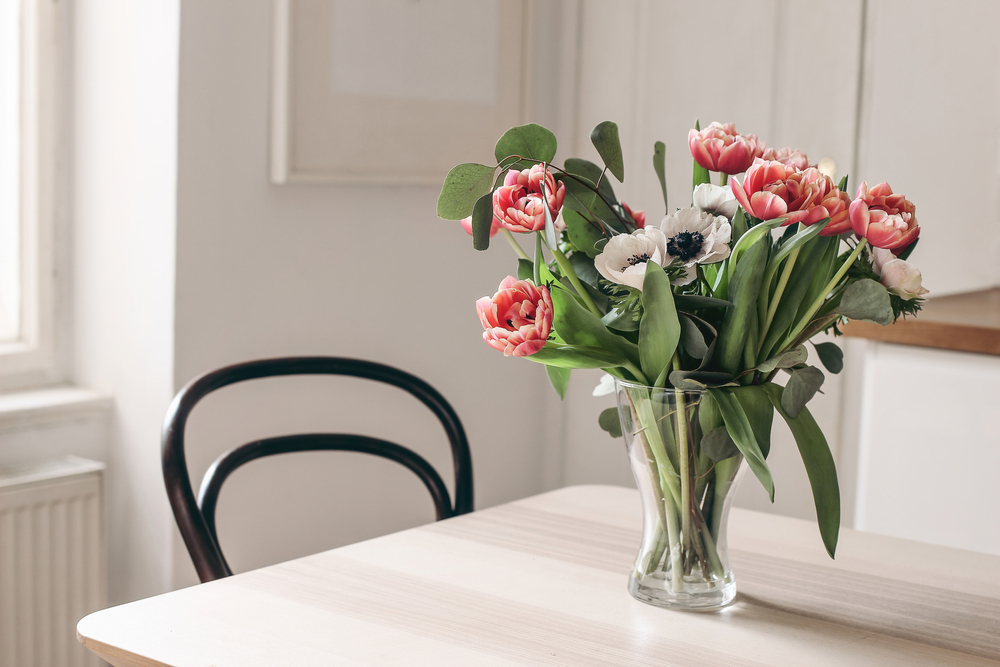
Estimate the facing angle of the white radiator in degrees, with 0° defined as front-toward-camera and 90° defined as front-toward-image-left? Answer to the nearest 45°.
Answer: approximately 315°

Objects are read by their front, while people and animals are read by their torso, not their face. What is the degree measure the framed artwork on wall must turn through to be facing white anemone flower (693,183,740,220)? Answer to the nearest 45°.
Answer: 0° — it already faces it

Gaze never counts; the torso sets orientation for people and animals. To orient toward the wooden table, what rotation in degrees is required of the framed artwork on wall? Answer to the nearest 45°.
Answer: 0° — it already faces it

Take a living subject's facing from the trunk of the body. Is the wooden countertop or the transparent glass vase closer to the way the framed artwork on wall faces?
the transparent glass vase

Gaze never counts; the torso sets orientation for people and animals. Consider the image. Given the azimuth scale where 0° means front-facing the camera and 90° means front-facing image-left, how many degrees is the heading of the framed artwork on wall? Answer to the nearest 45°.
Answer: approximately 0°

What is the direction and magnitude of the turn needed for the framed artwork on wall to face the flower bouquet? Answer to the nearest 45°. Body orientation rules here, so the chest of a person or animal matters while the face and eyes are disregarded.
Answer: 0° — it already faces it

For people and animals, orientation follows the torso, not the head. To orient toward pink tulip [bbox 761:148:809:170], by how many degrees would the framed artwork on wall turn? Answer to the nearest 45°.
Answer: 0° — it already faces it

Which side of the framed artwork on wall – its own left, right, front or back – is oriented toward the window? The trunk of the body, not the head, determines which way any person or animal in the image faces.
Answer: right
